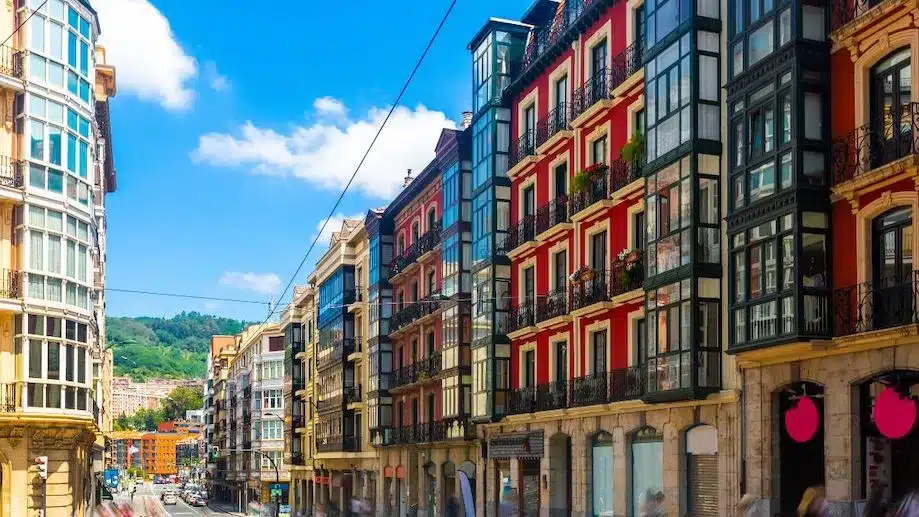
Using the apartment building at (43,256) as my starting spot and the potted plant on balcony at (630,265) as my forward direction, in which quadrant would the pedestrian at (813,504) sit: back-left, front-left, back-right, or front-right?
front-right

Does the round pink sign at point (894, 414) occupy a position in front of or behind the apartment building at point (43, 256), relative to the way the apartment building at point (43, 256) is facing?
in front

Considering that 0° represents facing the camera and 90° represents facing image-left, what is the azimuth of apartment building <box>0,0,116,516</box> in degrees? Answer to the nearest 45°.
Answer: approximately 315°

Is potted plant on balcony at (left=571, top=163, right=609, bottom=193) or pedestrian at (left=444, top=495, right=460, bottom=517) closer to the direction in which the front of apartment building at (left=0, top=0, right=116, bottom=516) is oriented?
the potted plant on balcony

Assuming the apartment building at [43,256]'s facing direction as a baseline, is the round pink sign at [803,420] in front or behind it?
in front

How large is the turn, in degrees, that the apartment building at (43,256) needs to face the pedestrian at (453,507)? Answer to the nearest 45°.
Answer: approximately 90° to its left

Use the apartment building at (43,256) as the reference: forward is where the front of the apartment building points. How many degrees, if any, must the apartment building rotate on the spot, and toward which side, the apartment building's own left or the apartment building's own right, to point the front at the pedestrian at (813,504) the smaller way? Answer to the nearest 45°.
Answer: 0° — it already faces them

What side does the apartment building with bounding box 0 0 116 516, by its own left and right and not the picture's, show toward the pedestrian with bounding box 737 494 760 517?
front

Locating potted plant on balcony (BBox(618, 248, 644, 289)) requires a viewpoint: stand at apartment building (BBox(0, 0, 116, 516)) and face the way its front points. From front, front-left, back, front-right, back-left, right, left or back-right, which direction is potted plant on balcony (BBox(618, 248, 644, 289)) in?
front
